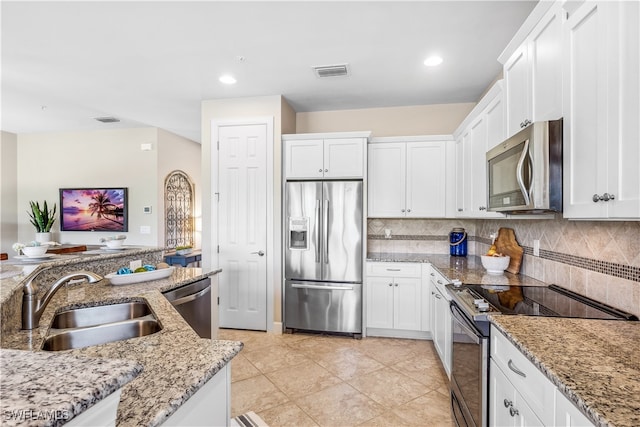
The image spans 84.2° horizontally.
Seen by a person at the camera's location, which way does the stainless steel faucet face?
facing to the right of the viewer

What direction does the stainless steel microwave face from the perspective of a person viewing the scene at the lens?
facing the viewer and to the left of the viewer

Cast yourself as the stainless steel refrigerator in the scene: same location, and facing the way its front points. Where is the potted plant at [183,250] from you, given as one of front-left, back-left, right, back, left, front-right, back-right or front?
back-right

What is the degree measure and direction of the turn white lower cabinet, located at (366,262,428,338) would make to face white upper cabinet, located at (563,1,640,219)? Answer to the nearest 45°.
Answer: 0° — it already faces it

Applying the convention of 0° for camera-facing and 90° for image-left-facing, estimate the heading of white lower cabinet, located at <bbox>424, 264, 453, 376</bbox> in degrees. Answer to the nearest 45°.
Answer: approximately 90°

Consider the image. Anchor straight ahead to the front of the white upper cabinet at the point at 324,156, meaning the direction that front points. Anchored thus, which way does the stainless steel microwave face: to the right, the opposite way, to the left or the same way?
to the right

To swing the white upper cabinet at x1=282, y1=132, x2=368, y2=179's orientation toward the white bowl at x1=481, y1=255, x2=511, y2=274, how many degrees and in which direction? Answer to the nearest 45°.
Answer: approximately 45° to its left

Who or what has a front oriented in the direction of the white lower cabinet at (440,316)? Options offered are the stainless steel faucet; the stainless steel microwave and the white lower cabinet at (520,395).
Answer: the stainless steel faucet

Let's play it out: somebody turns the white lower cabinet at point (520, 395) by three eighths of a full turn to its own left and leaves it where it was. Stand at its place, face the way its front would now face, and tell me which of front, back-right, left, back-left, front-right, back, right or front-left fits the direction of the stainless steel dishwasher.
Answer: back

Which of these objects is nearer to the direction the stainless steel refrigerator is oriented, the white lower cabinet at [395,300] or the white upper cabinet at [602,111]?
the white upper cabinet

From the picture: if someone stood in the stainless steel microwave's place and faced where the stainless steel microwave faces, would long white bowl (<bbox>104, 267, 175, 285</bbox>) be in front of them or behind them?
in front
